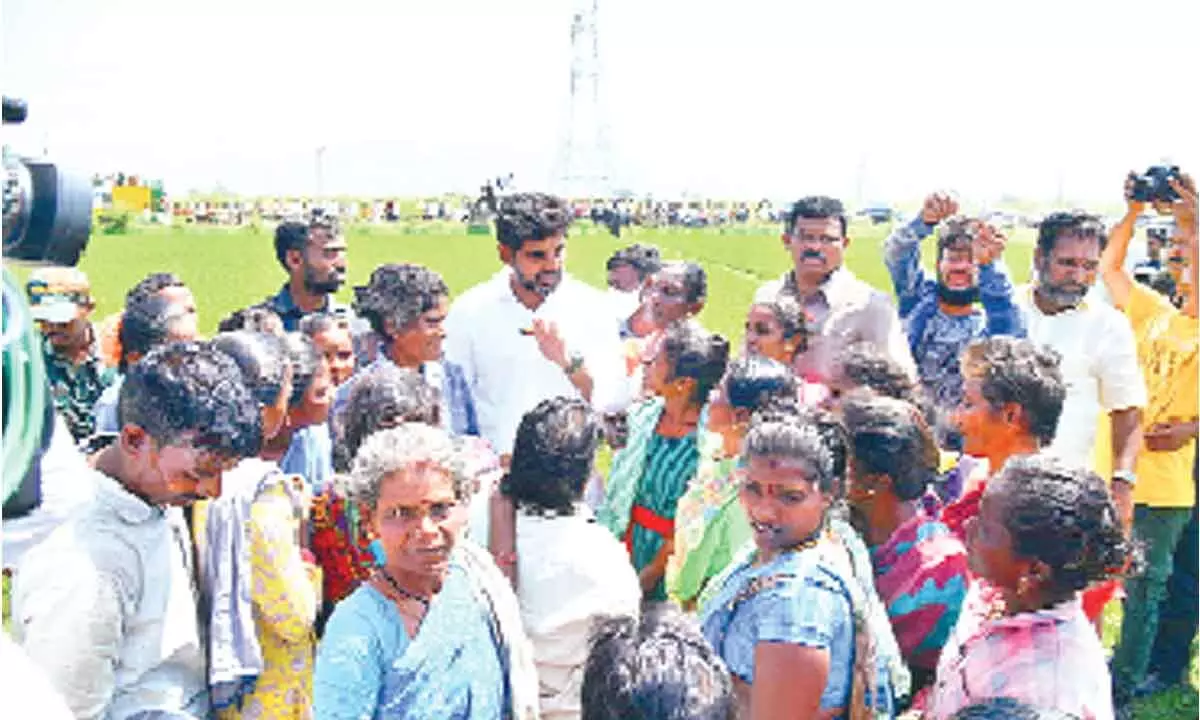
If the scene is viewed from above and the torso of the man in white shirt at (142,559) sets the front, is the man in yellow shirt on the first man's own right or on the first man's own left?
on the first man's own left

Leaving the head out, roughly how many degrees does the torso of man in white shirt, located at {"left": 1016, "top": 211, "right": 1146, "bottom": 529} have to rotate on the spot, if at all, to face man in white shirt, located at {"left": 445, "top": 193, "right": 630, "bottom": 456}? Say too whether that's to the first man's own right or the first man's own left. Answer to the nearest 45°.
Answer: approximately 45° to the first man's own right

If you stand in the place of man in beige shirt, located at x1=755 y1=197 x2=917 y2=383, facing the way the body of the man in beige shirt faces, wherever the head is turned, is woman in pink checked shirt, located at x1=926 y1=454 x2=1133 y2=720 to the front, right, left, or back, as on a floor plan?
front

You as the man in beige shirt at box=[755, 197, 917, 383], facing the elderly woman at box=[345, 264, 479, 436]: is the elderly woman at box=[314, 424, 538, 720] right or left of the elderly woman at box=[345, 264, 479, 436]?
left

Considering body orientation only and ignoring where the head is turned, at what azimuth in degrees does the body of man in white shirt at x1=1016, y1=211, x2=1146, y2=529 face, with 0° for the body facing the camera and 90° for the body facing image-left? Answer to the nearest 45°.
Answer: approximately 45°

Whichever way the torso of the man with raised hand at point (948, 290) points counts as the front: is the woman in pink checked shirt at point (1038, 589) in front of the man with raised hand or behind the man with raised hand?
in front

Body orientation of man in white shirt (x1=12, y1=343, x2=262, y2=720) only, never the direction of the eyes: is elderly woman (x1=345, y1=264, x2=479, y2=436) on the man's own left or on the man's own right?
on the man's own left

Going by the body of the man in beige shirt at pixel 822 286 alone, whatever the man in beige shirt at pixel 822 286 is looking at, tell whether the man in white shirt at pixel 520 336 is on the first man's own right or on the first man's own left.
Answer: on the first man's own right

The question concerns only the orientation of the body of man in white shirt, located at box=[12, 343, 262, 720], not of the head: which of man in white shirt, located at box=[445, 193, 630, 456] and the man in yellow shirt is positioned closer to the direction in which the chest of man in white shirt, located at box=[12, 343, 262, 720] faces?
the man in yellow shirt

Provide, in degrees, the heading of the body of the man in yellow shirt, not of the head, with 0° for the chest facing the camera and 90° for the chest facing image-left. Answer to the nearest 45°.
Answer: approximately 45°

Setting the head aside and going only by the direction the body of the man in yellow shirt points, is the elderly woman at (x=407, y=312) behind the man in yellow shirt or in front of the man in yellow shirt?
in front
